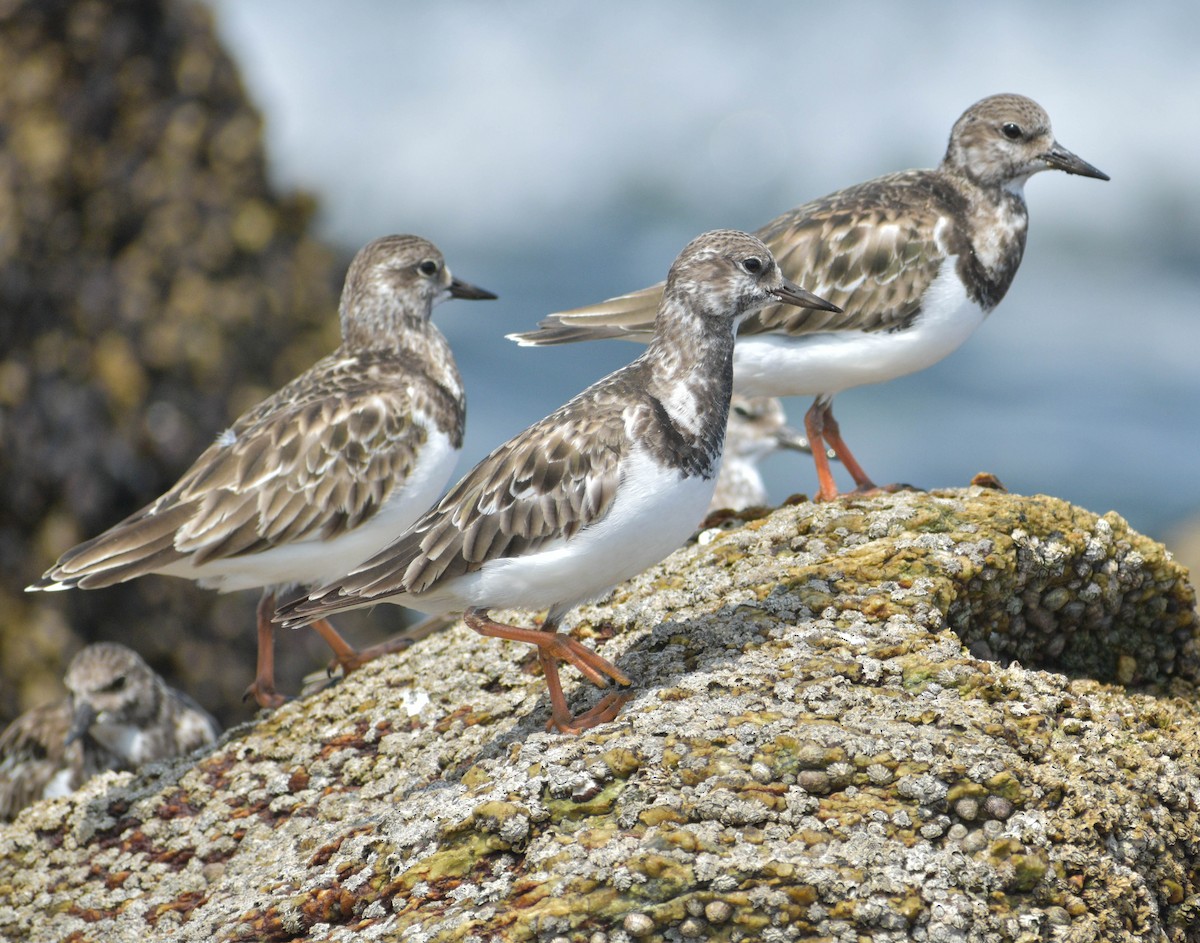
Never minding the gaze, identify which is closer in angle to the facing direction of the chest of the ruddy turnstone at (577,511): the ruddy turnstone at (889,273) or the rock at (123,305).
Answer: the ruddy turnstone

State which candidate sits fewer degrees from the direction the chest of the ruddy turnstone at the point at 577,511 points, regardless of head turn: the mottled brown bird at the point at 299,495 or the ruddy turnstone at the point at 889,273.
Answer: the ruddy turnstone

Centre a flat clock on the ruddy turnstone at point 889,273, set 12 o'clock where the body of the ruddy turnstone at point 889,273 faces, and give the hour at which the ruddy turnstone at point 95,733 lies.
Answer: the ruddy turnstone at point 95,733 is roughly at 6 o'clock from the ruddy turnstone at point 889,273.

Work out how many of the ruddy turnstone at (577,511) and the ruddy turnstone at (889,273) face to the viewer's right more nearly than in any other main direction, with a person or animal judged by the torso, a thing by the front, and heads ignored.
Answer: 2

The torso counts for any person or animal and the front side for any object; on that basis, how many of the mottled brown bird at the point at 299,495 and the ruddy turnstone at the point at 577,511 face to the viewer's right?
2

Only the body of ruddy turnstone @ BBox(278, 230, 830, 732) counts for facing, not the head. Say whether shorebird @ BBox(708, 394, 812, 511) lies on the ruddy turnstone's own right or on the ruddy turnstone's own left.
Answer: on the ruddy turnstone's own left

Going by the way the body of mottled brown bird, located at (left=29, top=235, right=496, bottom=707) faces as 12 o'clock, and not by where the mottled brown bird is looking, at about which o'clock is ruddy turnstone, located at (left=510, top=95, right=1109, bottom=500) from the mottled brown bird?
The ruddy turnstone is roughly at 12 o'clock from the mottled brown bird.

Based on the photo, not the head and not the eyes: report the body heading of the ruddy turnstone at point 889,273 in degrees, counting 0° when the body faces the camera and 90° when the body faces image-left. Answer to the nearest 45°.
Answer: approximately 270°

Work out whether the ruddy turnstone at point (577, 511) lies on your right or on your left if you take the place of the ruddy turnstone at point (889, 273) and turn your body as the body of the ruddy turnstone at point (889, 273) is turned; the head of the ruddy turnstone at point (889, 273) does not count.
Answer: on your right

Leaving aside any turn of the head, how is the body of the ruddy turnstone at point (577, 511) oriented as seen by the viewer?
to the viewer's right

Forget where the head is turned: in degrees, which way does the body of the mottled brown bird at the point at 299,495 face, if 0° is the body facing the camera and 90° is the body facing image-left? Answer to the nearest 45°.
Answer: approximately 270°
